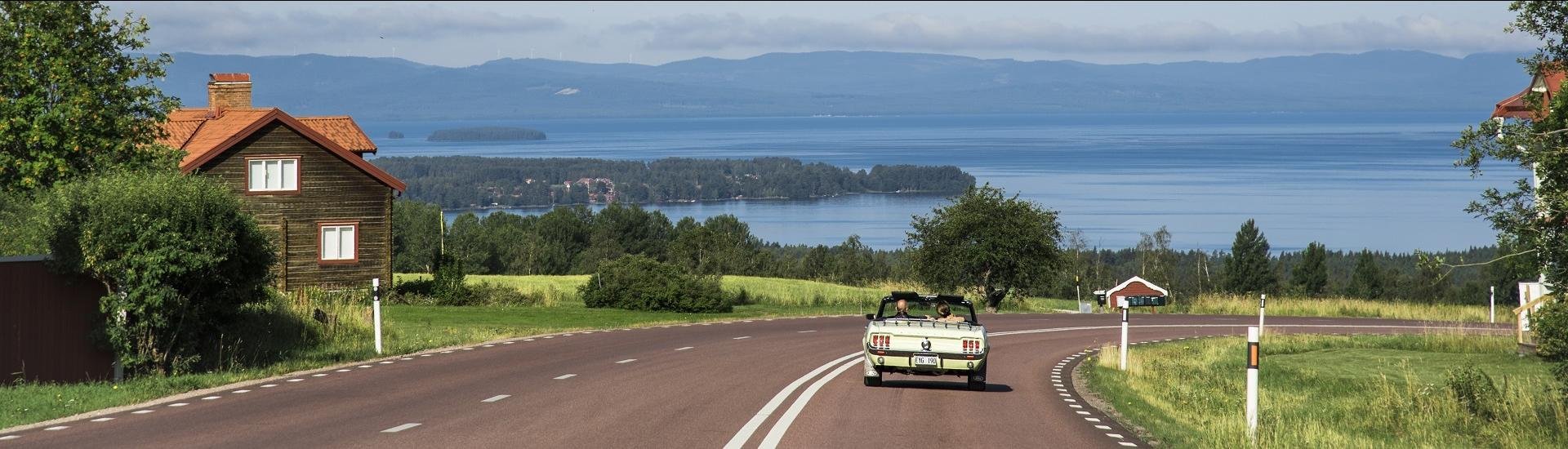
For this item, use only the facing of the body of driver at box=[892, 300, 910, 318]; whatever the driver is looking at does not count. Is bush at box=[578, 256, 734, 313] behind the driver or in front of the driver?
in front

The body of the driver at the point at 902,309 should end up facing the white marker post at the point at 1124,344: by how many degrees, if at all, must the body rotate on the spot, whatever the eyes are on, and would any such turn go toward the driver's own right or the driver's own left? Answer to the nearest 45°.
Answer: approximately 45° to the driver's own right

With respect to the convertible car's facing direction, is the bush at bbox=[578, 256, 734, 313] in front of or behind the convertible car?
in front

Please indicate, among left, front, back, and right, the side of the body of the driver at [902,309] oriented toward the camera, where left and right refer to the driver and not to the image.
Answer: back

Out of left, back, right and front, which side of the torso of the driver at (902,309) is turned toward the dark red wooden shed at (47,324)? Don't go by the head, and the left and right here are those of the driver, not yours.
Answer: left

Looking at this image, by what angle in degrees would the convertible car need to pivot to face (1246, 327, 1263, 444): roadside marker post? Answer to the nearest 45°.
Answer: approximately 135° to its right

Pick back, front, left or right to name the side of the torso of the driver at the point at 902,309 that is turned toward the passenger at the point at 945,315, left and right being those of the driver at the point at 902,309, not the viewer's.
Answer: right

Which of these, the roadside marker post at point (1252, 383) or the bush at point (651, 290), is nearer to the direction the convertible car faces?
the bush

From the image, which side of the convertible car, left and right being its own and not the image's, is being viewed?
back

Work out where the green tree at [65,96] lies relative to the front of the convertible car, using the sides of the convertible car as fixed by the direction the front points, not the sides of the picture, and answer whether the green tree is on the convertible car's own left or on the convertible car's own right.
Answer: on the convertible car's own left
